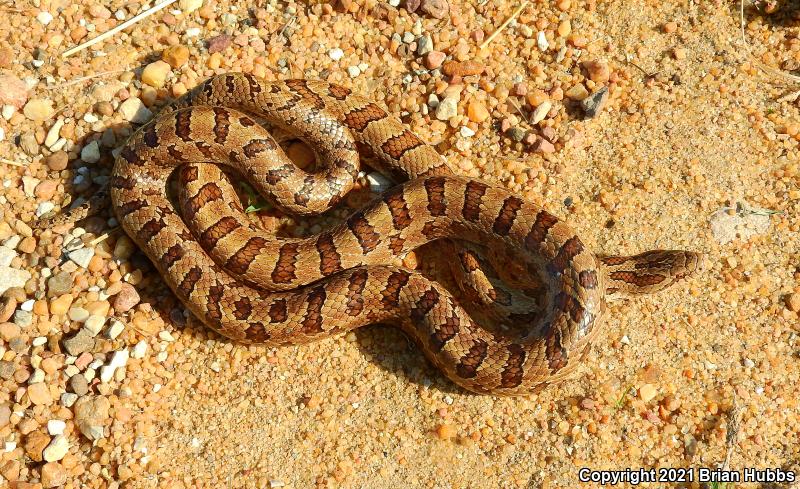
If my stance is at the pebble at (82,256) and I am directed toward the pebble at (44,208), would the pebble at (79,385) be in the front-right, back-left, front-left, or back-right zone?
back-left

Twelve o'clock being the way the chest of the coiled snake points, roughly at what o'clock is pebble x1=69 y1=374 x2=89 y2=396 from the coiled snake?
The pebble is roughly at 5 o'clock from the coiled snake.

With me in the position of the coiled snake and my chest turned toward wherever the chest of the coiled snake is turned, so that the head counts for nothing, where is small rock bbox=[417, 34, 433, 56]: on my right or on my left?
on my left

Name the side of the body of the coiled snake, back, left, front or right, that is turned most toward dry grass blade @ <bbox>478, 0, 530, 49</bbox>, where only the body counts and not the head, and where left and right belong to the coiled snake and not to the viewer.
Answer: left

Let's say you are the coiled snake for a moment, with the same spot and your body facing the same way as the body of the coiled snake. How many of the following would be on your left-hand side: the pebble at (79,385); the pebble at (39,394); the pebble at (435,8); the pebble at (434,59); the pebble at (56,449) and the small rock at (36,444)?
2

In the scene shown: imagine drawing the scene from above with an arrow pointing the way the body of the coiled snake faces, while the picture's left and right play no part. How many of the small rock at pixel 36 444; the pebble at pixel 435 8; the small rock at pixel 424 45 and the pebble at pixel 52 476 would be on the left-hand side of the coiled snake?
2

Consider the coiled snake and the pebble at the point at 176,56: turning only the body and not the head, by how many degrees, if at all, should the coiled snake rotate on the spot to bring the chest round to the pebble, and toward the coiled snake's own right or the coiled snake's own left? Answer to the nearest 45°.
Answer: approximately 135° to the coiled snake's own left

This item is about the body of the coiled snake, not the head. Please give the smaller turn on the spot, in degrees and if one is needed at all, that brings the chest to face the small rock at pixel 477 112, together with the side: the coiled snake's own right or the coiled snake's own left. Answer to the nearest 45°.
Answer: approximately 45° to the coiled snake's own left

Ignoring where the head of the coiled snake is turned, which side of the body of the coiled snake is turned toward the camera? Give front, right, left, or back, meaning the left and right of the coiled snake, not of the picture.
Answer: right

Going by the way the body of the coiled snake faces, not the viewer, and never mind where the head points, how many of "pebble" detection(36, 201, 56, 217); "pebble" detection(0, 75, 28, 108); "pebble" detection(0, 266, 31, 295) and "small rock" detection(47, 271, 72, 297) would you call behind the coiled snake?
4

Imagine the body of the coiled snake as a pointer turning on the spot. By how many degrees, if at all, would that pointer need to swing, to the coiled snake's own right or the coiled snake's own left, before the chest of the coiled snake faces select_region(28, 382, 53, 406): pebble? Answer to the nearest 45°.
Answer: approximately 135° to the coiled snake's own right

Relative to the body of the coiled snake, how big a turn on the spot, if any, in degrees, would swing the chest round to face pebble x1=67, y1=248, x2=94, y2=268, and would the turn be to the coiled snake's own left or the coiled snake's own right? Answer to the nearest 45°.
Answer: approximately 180°

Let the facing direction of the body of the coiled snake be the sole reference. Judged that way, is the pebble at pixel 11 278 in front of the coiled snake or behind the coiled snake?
behind

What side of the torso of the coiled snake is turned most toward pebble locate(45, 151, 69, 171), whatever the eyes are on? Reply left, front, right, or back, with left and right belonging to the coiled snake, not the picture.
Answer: back

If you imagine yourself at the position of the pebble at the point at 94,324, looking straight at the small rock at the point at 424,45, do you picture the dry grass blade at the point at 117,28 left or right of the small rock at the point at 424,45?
left

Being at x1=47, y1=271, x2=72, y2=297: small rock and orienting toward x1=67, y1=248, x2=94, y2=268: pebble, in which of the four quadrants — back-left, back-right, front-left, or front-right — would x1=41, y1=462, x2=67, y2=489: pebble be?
back-right
